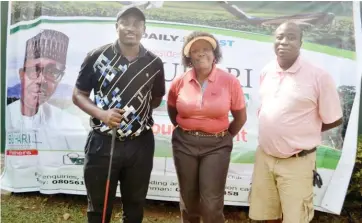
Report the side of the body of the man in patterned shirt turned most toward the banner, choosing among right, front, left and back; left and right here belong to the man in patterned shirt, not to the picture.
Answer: back

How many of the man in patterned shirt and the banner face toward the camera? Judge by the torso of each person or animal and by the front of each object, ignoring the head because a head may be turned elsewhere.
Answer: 2

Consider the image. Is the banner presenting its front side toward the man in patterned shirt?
yes

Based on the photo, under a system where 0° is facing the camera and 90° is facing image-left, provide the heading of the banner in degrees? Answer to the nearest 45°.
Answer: approximately 0°
